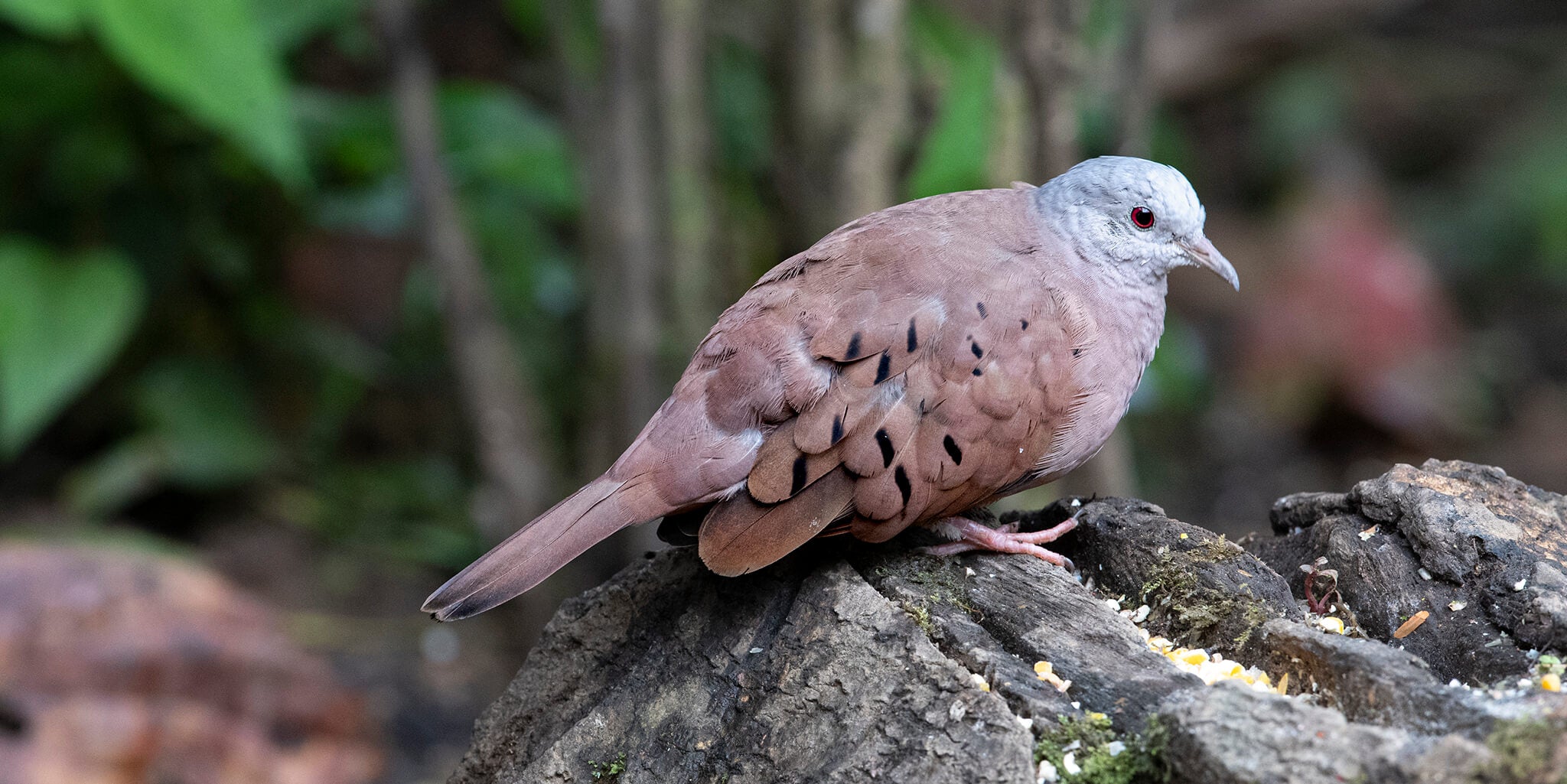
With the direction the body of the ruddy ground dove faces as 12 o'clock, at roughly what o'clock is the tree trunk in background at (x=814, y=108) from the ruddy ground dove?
The tree trunk in background is roughly at 9 o'clock from the ruddy ground dove.

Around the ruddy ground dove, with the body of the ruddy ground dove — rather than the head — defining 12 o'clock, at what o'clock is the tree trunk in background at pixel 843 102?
The tree trunk in background is roughly at 9 o'clock from the ruddy ground dove.

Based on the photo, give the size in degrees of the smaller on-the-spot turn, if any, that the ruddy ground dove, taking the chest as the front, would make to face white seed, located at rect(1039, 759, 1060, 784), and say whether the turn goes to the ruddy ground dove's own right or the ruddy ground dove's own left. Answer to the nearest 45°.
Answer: approximately 90° to the ruddy ground dove's own right

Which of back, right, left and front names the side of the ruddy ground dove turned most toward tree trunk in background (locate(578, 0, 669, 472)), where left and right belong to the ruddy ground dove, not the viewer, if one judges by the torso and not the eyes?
left

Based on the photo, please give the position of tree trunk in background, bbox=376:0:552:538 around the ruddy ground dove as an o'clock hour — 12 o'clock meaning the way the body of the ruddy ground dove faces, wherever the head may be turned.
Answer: The tree trunk in background is roughly at 8 o'clock from the ruddy ground dove.

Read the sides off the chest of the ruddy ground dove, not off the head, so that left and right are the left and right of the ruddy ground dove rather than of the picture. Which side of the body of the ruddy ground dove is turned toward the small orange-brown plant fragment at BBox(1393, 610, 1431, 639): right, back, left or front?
front

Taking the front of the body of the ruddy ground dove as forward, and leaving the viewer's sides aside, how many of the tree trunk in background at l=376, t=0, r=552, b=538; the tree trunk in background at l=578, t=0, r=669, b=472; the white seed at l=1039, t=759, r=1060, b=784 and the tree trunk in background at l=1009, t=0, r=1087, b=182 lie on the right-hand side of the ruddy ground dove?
1

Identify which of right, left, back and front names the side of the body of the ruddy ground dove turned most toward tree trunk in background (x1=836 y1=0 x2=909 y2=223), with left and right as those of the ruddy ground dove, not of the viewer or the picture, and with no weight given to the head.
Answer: left

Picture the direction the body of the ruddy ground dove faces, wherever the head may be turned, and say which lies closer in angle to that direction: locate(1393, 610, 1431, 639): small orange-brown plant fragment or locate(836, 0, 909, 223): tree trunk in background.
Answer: the small orange-brown plant fragment

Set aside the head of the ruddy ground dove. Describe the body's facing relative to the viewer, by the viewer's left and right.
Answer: facing to the right of the viewer

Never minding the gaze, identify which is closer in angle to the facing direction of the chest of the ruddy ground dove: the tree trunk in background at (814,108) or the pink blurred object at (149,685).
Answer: the tree trunk in background
